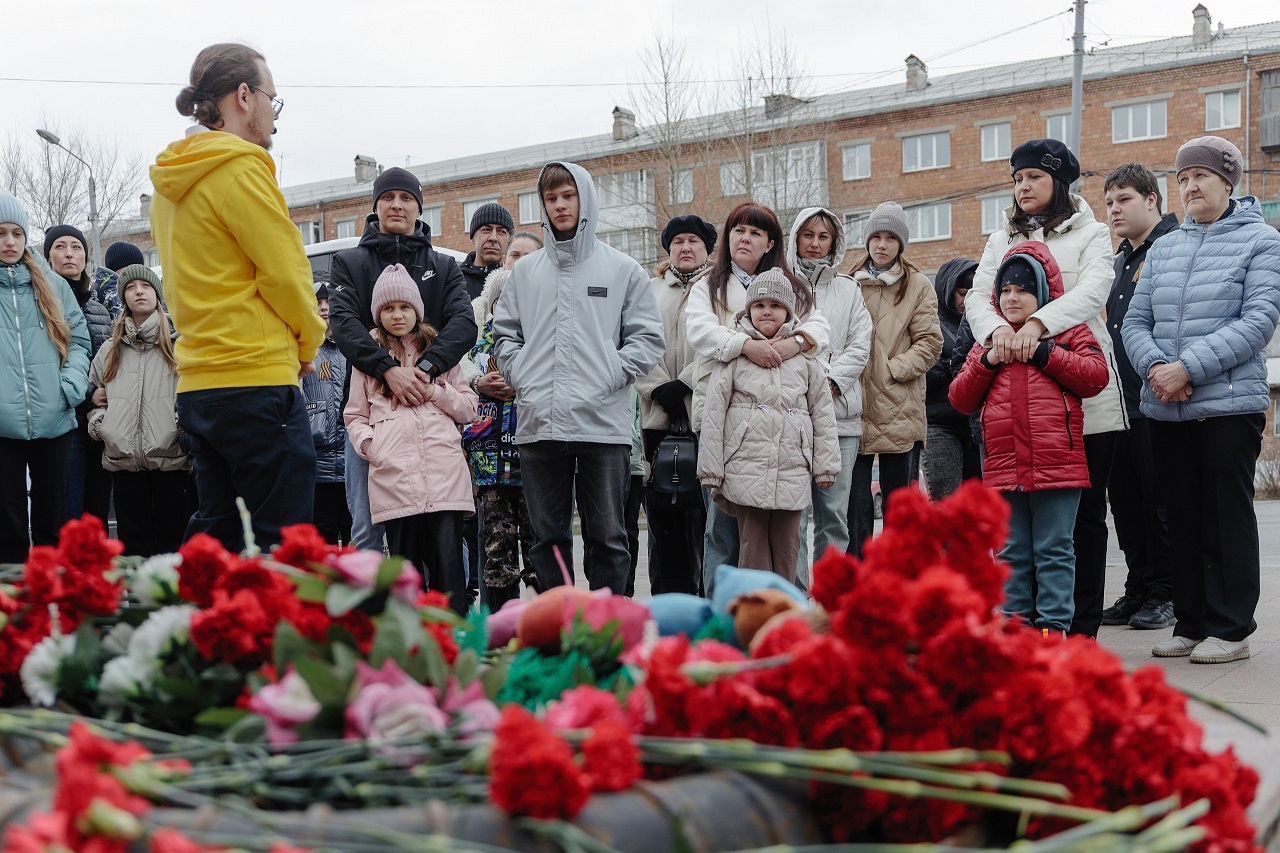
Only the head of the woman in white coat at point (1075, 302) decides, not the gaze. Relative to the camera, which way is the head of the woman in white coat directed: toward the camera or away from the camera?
toward the camera

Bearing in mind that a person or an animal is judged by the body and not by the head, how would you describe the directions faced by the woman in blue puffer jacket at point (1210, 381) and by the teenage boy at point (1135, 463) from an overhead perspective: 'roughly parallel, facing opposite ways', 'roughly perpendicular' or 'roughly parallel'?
roughly parallel

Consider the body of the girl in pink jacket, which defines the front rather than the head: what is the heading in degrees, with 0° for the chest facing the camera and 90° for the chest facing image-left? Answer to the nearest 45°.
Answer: approximately 0°

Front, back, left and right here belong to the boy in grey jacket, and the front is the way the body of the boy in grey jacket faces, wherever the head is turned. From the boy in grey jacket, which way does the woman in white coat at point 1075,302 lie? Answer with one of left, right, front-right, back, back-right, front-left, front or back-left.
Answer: left

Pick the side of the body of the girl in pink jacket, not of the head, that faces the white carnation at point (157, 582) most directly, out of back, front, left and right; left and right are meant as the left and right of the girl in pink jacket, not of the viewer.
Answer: front

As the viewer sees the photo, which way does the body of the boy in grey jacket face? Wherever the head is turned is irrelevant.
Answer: toward the camera

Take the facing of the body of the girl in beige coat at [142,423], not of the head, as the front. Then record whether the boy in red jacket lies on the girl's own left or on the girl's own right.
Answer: on the girl's own left

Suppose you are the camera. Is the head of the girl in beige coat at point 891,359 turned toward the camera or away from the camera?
toward the camera

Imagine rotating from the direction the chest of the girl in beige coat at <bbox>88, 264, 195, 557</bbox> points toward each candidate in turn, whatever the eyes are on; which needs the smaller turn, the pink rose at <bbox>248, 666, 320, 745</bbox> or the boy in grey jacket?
the pink rose

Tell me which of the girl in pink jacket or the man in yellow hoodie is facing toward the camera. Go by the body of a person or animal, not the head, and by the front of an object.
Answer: the girl in pink jacket

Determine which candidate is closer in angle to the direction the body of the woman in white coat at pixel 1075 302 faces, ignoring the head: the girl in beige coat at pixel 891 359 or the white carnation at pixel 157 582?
the white carnation

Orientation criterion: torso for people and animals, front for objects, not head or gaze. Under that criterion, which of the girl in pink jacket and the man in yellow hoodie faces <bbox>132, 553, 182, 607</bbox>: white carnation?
the girl in pink jacket

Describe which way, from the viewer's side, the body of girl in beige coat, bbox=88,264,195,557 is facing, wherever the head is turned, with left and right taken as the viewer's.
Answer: facing the viewer

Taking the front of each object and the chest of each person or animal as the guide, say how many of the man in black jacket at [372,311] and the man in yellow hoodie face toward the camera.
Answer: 1

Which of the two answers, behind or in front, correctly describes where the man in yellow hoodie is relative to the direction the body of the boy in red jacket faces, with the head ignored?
in front

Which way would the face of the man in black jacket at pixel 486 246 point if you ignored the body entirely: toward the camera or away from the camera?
toward the camera
